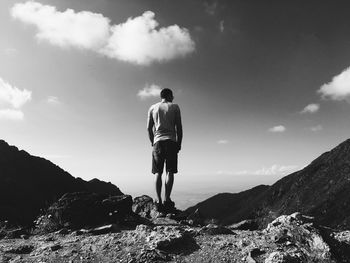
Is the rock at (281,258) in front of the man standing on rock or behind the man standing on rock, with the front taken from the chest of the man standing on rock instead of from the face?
behind

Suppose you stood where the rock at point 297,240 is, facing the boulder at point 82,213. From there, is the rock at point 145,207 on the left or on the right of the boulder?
right

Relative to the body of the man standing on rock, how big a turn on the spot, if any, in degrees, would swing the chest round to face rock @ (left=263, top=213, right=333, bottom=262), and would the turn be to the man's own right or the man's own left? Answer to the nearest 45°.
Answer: approximately 135° to the man's own right

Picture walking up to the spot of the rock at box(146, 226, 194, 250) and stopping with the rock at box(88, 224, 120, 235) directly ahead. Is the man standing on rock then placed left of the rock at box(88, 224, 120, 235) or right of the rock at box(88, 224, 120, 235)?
right

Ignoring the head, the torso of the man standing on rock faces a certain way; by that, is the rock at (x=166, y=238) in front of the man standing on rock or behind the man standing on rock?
behind

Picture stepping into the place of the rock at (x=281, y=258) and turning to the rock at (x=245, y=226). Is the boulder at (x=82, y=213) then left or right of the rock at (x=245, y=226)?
left

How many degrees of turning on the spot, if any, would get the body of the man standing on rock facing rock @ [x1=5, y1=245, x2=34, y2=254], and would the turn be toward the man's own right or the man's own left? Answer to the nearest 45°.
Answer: approximately 135° to the man's own left

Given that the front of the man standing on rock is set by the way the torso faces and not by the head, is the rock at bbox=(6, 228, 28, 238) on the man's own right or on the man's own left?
on the man's own left

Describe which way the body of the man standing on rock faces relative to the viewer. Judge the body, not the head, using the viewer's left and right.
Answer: facing away from the viewer

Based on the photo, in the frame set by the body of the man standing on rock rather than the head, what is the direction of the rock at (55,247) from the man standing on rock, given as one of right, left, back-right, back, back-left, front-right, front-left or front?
back-left
